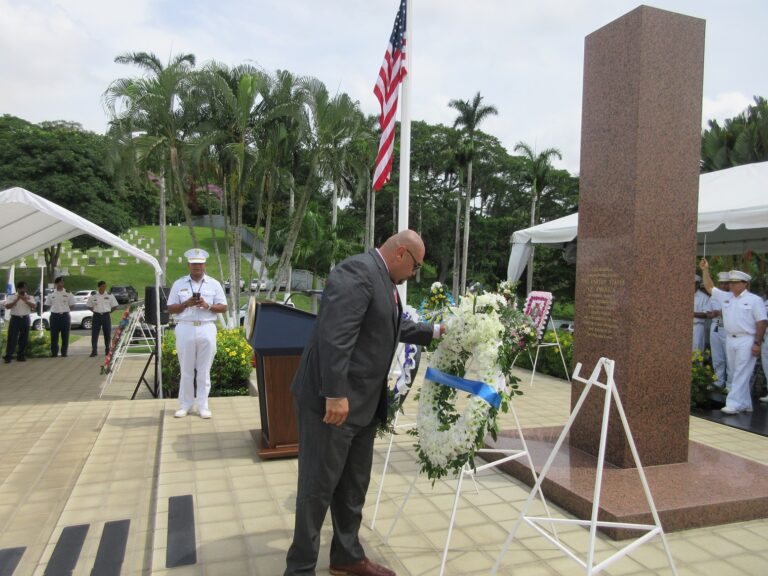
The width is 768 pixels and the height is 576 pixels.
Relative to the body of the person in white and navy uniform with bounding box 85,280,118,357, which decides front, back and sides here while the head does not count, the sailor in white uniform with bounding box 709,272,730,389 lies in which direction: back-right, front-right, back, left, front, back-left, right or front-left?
front-left

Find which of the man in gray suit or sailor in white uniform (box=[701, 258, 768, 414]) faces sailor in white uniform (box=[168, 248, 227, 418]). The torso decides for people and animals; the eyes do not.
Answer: sailor in white uniform (box=[701, 258, 768, 414])

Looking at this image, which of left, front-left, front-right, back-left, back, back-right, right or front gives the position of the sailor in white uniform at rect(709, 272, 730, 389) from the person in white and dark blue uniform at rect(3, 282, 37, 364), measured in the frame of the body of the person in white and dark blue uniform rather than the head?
front-left

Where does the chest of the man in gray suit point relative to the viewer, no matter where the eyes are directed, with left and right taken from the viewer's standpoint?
facing to the right of the viewer

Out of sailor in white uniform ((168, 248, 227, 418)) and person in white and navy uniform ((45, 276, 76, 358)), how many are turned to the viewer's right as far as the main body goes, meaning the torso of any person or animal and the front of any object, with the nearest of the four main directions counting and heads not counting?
0

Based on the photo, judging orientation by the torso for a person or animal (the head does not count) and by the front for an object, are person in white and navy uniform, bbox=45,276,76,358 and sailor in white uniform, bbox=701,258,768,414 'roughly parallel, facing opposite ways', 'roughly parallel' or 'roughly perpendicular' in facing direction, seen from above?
roughly perpendicular

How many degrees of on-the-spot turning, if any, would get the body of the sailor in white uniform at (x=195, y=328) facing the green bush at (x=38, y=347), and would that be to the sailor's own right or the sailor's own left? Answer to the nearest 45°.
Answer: approximately 135° to the sailor's own right

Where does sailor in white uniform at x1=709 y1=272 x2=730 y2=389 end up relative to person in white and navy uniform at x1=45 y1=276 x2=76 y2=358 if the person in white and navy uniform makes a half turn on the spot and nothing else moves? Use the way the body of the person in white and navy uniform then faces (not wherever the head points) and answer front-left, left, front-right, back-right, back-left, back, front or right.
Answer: back-right

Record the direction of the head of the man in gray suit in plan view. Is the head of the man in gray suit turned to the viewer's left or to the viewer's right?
to the viewer's right

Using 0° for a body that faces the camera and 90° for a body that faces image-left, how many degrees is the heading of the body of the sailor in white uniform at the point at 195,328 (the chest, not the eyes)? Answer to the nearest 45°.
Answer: approximately 0°
